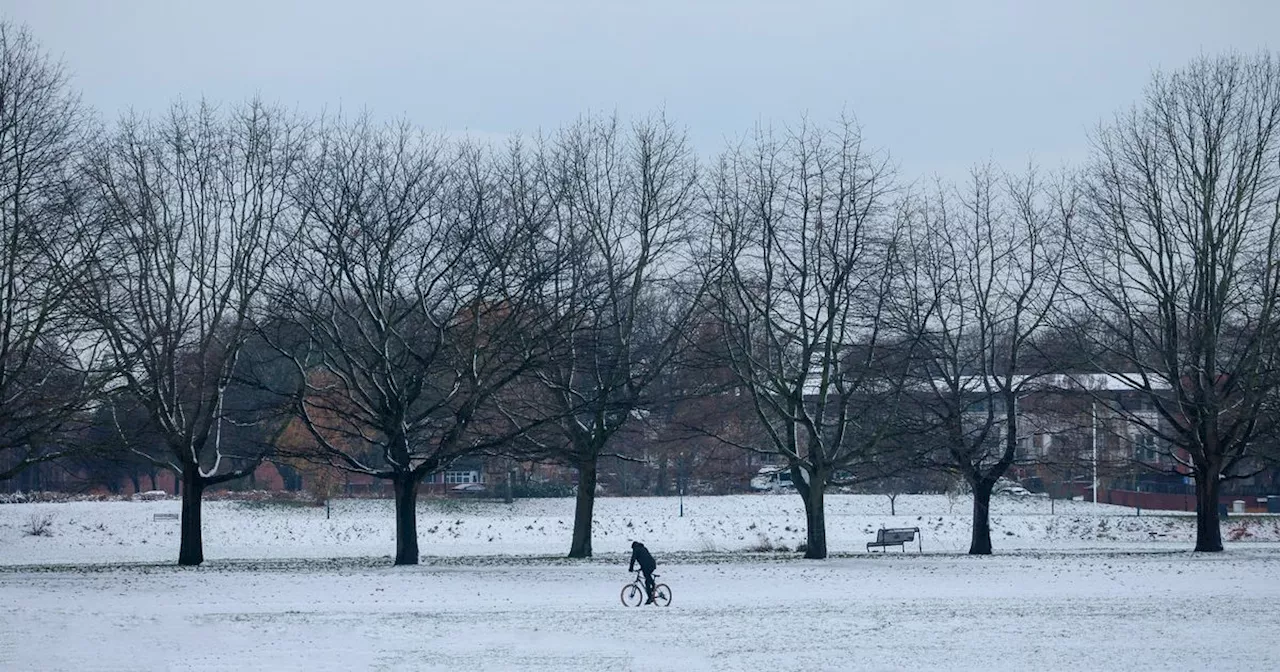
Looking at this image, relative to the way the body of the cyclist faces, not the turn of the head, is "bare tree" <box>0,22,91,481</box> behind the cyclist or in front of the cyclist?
in front

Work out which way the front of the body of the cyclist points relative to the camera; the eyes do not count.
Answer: to the viewer's left

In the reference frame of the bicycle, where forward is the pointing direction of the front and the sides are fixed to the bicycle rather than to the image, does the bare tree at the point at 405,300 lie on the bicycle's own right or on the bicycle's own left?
on the bicycle's own right

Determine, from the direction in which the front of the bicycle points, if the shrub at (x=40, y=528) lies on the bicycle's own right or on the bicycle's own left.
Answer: on the bicycle's own right

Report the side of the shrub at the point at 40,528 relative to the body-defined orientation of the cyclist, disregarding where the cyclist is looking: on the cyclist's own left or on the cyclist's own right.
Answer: on the cyclist's own right

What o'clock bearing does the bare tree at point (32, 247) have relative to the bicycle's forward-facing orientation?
The bare tree is roughly at 1 o'clock from the bicycle.

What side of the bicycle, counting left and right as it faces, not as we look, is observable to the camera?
left
